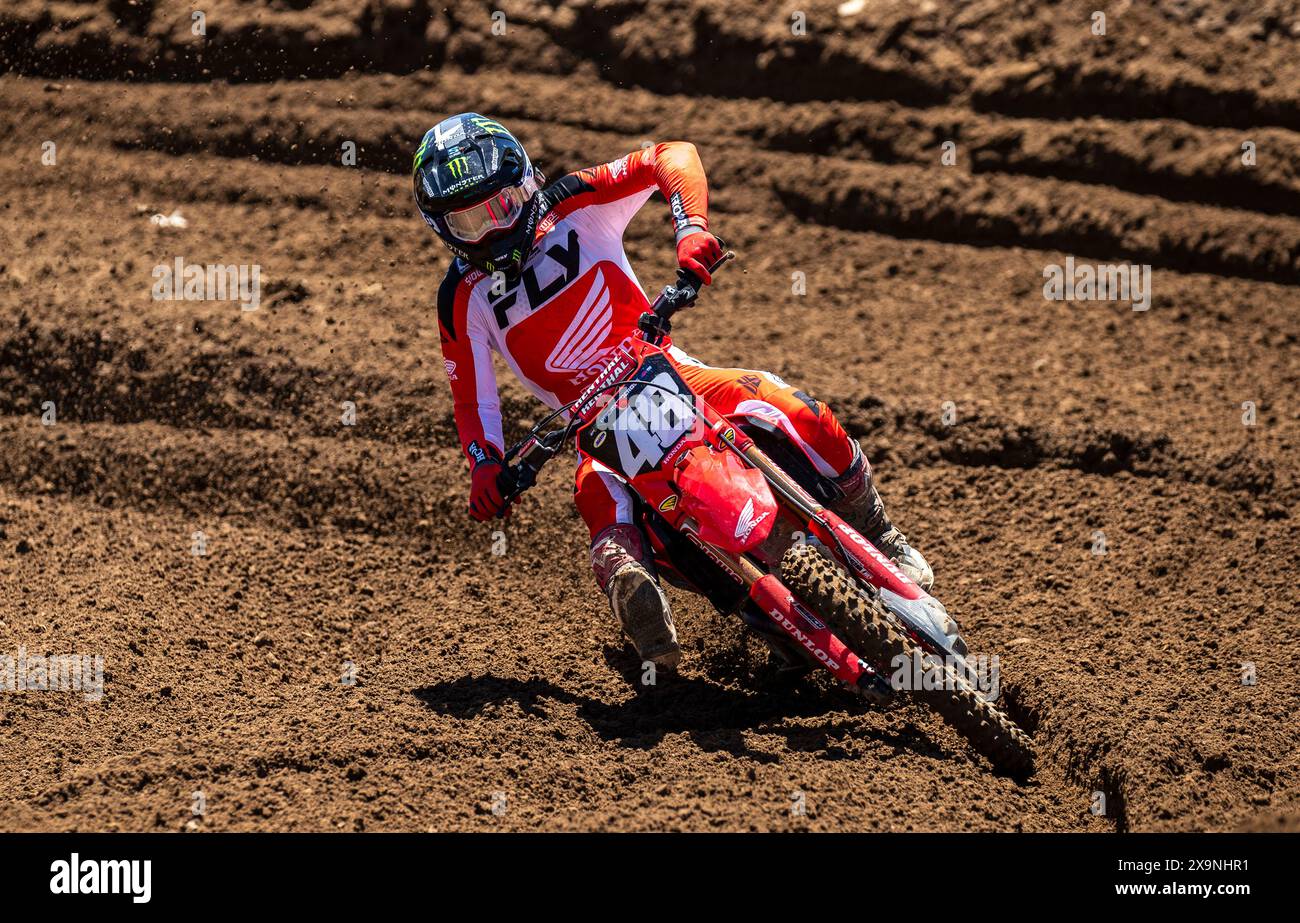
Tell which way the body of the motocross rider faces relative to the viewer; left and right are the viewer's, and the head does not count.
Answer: facing the viewer
